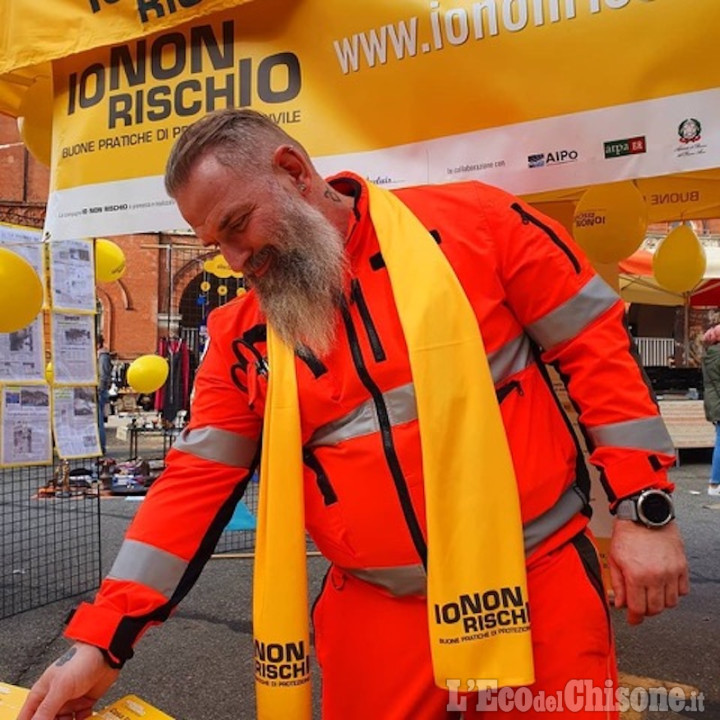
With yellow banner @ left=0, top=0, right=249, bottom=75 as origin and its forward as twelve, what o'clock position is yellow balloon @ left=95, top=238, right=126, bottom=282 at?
The yellow balloon is roughly at 6 o'clock from the yellow banner.

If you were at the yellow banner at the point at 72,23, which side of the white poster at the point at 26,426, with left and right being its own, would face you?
front

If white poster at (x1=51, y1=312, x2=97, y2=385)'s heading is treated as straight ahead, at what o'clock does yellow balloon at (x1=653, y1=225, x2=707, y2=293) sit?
The yellow balloon is roughly at 10 o'clock from the white poster.

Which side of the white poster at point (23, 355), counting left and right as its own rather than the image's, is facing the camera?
front

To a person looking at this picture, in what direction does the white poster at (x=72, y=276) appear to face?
facing the viewer

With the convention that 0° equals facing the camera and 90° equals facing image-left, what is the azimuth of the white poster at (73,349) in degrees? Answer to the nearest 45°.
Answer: approximately 0°

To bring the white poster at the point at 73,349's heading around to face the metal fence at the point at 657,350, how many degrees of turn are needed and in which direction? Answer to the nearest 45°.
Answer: approximately 135° to its left

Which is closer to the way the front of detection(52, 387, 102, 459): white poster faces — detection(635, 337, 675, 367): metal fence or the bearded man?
the bearded man

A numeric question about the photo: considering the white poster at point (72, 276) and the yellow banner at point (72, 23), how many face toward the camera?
2

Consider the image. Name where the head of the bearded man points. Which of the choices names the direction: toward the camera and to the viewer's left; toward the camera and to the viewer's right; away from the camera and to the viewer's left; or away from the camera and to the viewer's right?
toward the camera and to the viewer's left

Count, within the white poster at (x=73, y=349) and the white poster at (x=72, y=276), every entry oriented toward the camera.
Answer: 2

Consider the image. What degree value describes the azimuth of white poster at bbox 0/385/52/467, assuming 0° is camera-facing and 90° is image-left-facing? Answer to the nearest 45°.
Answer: approximately 0°
